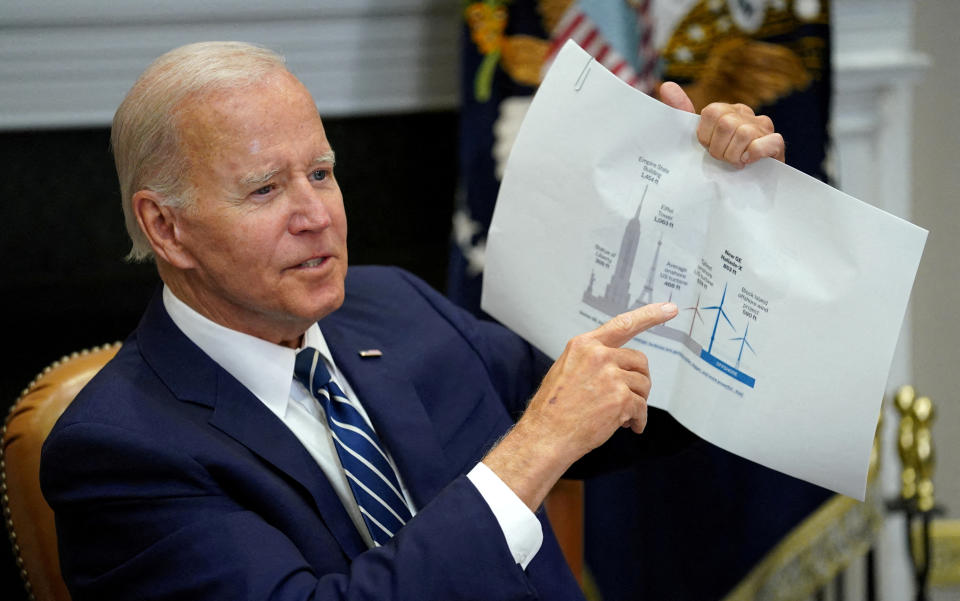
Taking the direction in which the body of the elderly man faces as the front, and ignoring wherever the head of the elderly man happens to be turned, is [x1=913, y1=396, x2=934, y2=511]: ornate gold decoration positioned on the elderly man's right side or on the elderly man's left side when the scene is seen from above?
on the elderly man's left side

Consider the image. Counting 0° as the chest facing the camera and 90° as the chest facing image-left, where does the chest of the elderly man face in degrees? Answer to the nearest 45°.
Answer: approximately 315°

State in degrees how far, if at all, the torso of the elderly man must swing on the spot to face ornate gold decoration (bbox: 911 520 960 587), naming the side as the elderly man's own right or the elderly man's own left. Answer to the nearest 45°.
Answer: approximately 90° to the elderly man's own left

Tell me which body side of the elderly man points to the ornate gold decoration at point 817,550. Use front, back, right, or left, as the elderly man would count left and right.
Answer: left

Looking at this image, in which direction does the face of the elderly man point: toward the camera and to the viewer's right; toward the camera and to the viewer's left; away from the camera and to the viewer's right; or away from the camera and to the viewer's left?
toward the camera and to the viewer's right

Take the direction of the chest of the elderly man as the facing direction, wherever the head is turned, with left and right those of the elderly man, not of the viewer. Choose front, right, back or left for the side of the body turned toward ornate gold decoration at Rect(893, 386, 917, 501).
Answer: left
